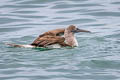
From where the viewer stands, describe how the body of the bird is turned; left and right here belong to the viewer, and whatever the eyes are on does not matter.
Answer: facing to the right of the viewer
